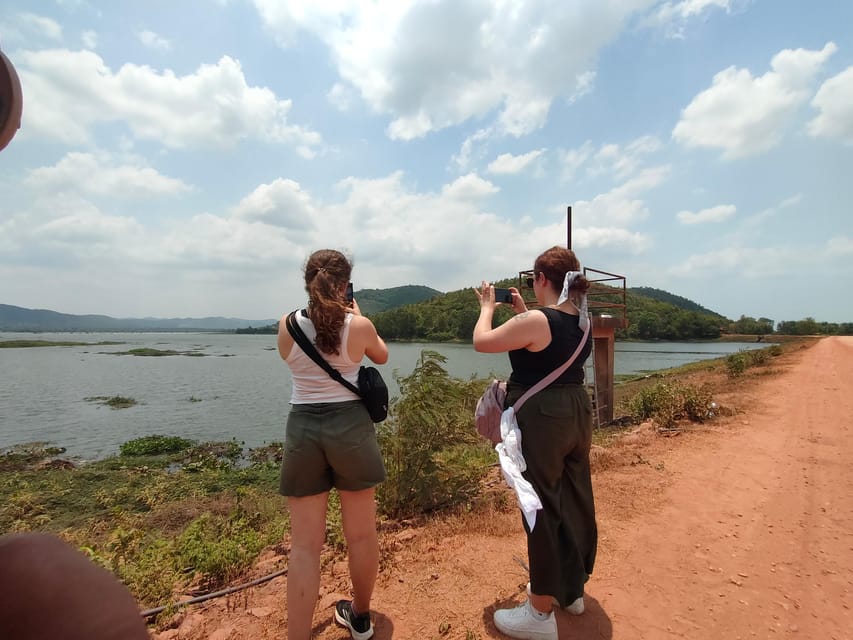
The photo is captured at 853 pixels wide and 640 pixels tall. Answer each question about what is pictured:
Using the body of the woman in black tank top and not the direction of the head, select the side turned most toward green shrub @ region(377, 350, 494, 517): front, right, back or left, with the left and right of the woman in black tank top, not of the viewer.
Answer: front

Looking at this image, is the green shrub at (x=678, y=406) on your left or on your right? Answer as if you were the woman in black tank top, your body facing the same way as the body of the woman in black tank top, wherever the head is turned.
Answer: on your right

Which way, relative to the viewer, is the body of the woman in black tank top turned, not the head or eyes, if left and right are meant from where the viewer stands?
facing away from the viewer and to the left of the viewer

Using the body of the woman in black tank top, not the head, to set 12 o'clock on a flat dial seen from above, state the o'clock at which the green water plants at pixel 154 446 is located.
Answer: The green water plants is roughly at 12 o'clock from the woman in black tank top.

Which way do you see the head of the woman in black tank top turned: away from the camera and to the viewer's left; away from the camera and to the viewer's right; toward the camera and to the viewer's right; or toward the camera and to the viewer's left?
away from the camera and to the viewer's left

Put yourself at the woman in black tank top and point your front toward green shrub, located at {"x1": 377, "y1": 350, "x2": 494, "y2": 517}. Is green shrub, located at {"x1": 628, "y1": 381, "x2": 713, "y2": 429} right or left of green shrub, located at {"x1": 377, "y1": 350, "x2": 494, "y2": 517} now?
right

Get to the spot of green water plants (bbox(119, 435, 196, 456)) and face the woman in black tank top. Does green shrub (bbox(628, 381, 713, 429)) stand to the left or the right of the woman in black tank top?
left

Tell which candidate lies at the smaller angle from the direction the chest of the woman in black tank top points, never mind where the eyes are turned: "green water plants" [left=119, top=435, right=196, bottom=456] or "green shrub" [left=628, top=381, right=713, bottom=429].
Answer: the green water plants
